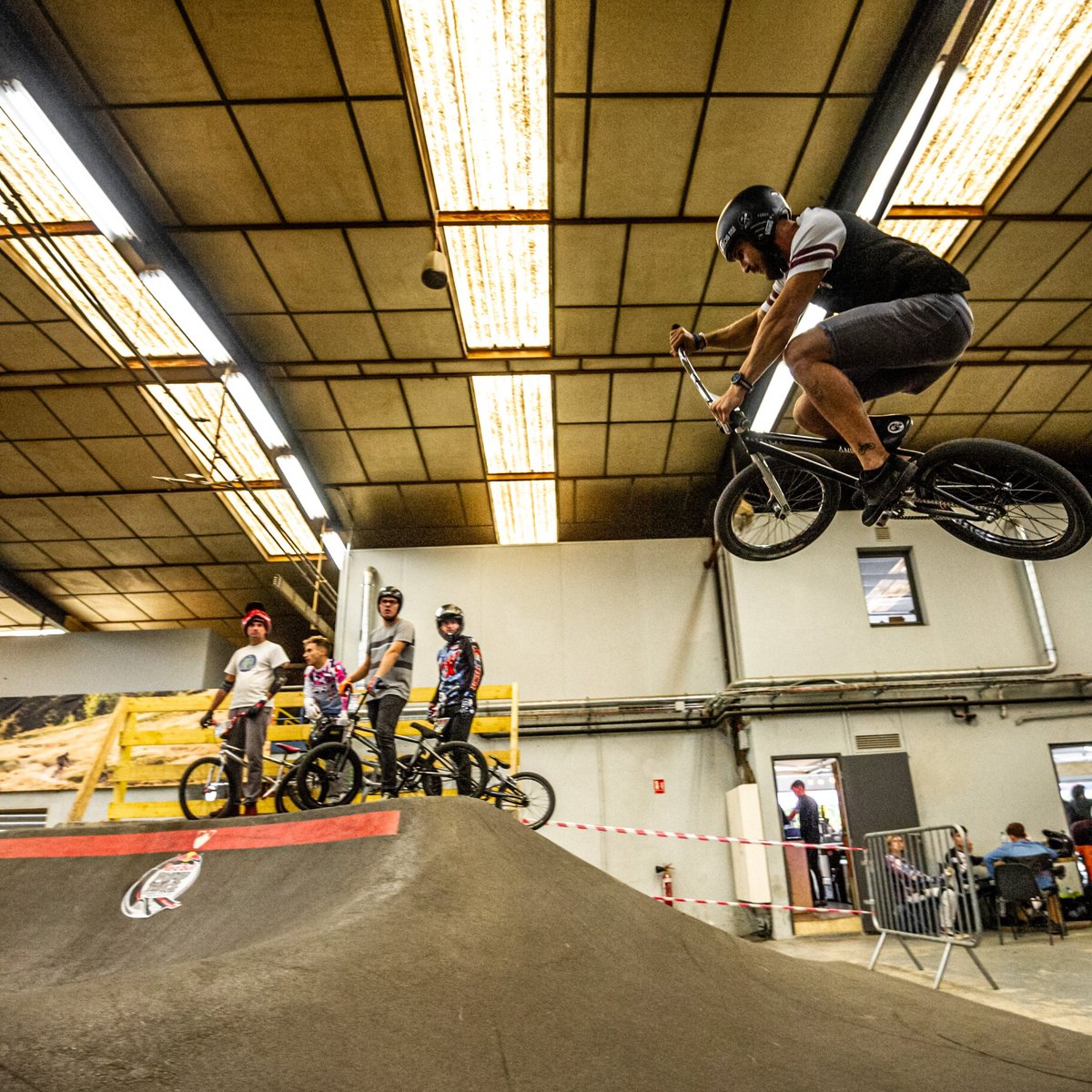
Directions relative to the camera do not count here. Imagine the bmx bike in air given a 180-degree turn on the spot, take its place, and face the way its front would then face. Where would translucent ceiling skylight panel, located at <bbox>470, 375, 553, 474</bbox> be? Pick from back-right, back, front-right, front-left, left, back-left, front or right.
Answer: back-left

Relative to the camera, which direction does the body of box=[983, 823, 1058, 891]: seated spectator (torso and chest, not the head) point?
away from the camera

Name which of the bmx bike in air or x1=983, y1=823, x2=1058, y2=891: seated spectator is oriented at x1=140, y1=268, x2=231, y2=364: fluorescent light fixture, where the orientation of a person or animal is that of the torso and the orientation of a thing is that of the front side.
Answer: the bmx bike in air

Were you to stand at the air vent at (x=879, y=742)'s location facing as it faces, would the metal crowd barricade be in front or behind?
in front

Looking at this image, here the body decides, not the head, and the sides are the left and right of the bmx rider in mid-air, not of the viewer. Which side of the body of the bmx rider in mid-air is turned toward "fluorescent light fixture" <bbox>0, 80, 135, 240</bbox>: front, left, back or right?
front

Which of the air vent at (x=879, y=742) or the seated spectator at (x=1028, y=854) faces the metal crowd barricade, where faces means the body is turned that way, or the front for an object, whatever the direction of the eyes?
the air vent

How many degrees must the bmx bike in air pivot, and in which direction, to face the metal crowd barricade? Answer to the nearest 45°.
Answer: approximately 90° to its right

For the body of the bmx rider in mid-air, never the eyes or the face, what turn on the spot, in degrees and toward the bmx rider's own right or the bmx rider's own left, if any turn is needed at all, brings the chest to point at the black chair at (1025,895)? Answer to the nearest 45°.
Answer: approximately 90° to the bmx rider's own right

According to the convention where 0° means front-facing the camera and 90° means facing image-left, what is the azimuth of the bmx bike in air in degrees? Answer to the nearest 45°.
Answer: approximately 90°

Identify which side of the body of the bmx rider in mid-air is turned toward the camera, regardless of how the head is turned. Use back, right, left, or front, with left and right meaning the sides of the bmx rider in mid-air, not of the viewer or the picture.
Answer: left

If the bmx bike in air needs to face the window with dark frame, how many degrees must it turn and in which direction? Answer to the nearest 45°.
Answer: approximately 90° to its right

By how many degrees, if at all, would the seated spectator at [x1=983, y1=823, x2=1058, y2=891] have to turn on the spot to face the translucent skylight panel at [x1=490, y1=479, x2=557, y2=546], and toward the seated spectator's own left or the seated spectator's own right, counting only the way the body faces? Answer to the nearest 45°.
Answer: approximately 90° to the seated spectator's own left

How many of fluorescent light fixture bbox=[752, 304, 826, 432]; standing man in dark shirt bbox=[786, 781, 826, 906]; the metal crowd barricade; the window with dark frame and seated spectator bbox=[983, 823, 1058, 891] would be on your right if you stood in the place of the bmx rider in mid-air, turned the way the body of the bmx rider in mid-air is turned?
5
